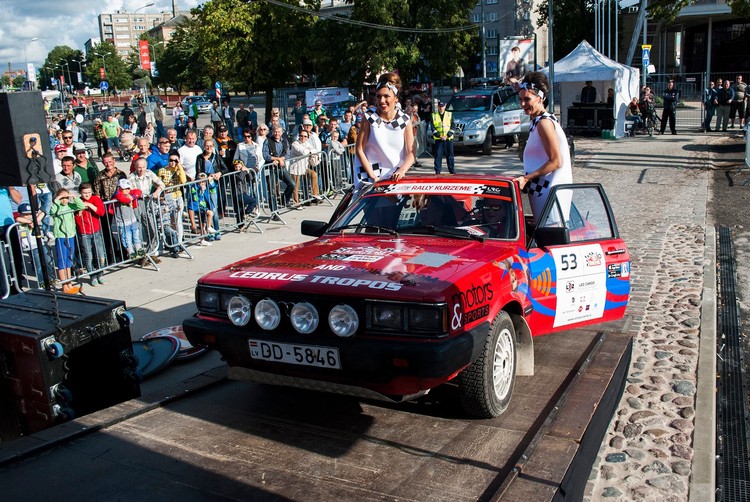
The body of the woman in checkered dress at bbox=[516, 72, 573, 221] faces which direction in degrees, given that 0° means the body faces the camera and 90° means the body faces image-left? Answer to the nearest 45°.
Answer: approximately 90°

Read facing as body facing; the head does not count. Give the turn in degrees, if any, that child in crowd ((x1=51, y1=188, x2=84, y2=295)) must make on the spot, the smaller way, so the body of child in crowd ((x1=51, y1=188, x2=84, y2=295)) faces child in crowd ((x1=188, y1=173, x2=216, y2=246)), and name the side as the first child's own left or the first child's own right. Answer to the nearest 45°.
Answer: approximately 90° to the first child's own left

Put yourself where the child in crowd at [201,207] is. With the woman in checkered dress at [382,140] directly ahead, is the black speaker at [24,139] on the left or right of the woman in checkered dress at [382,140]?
right

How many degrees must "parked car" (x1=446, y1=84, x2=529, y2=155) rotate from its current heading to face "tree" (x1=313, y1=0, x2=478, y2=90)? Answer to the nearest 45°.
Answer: approximately 90° to its right

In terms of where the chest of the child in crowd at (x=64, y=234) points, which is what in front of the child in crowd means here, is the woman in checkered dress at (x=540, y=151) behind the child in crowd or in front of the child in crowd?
in front

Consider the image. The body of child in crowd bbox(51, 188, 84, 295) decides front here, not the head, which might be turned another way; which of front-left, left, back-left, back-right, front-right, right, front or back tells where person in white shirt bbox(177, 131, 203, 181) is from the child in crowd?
left

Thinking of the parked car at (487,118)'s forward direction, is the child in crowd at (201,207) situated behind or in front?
in front

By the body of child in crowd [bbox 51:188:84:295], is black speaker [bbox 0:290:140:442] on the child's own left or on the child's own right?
on the child's own right

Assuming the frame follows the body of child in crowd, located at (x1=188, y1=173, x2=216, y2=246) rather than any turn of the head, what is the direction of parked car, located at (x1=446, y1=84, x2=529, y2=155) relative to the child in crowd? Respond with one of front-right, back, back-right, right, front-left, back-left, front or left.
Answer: left

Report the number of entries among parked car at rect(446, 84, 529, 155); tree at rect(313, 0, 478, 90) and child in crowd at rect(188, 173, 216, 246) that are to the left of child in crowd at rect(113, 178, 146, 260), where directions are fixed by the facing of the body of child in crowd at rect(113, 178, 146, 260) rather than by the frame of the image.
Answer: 3

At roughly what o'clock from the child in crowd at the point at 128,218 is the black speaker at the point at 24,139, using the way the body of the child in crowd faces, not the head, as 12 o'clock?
The black speaker is roughly at 2 o'clock from the child in crowd.
